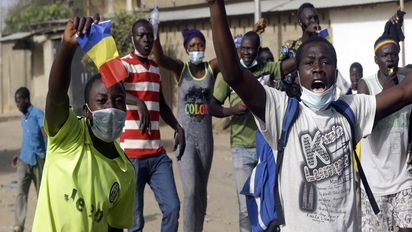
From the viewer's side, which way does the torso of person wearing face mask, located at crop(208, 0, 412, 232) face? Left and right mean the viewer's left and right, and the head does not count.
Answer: facing the viewer

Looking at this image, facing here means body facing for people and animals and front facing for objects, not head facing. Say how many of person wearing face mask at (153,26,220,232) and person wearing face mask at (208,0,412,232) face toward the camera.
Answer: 2

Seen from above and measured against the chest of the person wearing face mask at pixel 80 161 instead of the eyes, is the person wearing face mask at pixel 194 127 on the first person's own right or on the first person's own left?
on the first person's own left

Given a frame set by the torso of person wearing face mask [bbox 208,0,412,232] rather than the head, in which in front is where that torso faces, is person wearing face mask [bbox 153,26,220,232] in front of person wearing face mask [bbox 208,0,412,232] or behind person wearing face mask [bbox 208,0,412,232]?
behind

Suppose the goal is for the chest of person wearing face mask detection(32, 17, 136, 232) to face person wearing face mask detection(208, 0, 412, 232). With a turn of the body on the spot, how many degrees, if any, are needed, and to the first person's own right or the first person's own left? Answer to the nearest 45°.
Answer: approximately 45° to the first person's own left

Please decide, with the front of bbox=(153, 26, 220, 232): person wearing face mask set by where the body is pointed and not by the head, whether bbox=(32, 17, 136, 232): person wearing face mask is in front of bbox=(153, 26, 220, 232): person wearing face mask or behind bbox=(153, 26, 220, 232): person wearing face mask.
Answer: in front

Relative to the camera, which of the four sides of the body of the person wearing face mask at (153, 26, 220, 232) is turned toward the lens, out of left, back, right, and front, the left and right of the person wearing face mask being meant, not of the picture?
front

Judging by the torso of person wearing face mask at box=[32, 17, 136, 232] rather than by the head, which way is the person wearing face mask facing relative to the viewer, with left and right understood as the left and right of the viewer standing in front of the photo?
facing the viewer and to the right of the viewer

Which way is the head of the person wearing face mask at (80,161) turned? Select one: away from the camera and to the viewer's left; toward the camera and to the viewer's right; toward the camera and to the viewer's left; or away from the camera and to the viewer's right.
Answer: toward the camera and to the viewer's right

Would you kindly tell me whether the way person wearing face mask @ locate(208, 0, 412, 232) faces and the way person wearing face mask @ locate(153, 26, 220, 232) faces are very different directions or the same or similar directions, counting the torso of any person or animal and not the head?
same or similar directions

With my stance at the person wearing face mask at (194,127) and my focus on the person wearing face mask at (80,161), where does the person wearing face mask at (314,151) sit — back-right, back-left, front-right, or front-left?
front-left

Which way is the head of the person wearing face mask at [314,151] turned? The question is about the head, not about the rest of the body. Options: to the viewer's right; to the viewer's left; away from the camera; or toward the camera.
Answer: toward the camera
